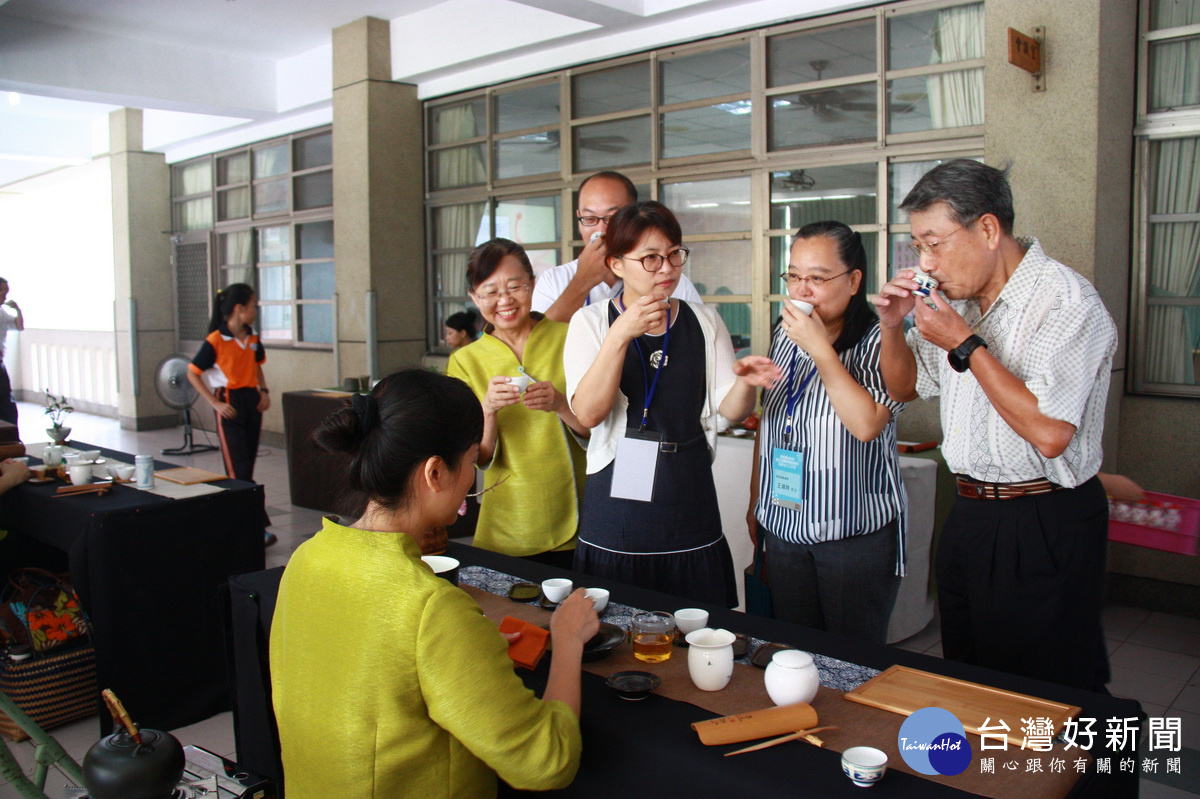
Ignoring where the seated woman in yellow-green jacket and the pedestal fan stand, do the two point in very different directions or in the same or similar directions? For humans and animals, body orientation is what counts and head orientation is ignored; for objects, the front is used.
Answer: very different directions

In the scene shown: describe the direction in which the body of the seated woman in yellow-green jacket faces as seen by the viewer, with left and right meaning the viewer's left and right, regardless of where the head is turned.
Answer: facing away from the viewer and to the right of the viewer

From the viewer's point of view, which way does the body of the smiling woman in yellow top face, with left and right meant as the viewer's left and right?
facing the viewer

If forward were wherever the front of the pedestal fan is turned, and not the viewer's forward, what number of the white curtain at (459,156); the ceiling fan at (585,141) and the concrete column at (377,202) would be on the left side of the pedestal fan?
3

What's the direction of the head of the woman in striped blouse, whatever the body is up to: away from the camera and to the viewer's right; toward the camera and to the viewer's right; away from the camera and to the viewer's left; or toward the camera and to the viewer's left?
toward the camera and to the viewer's left

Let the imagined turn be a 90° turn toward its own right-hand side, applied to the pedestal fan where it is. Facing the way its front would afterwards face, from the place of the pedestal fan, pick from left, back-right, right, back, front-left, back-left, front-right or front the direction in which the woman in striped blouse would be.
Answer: back-left

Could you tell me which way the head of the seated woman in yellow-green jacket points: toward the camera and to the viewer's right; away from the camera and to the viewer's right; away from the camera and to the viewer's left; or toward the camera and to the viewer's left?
away from the camera and to the viewer's right

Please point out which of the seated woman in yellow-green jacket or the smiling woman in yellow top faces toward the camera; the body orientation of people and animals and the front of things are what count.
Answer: the smiling woman in yellow top

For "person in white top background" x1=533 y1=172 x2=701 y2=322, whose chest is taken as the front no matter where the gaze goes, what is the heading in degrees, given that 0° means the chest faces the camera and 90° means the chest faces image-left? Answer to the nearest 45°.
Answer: approximately 0°

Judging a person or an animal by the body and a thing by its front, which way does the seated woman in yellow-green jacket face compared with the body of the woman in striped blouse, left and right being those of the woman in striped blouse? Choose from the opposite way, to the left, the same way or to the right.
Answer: the opposite way

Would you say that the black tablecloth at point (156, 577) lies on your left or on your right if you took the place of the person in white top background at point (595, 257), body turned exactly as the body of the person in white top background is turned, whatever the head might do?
on your right

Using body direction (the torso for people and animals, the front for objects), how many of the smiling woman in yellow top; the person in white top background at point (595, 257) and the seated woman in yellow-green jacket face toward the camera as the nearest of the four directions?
2
